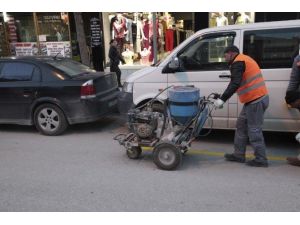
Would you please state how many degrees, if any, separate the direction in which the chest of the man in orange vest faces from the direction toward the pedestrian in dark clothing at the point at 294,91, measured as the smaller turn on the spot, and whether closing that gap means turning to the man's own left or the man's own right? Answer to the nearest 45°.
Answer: approximately 135° to the man's own right

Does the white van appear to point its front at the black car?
yes

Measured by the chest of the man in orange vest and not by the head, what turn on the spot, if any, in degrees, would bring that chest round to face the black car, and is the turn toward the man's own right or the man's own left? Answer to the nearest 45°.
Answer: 0° — they already face it

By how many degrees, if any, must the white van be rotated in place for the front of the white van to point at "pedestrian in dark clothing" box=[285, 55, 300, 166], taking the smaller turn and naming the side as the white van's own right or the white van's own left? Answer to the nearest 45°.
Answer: approximately 135° to the white van's own left

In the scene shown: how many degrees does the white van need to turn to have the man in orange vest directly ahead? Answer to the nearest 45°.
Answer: approximately 90° to its left

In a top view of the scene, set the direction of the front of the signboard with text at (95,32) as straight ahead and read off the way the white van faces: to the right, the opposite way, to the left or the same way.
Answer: to the right

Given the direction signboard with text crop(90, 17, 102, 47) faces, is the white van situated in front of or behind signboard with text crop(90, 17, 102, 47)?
in front

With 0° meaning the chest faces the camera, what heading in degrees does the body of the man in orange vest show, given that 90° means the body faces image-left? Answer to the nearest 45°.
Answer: approximately 90°

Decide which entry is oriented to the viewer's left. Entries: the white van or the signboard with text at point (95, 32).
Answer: the white van

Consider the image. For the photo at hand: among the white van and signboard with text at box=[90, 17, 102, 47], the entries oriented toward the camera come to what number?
1

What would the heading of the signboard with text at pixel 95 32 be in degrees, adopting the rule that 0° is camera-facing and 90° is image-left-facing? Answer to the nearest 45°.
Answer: approximately 0°

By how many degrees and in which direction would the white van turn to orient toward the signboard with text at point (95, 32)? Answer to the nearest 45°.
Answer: approximately 45° to its right

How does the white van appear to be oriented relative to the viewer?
to the viewer's left

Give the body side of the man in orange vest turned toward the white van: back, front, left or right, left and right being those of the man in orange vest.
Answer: right

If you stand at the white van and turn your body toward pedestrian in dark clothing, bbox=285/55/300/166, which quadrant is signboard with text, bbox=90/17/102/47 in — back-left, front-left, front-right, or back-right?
back-left
